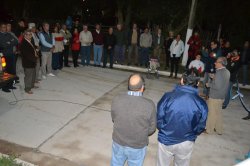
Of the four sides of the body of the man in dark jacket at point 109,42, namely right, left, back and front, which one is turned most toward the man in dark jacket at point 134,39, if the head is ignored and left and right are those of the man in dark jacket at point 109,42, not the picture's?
left

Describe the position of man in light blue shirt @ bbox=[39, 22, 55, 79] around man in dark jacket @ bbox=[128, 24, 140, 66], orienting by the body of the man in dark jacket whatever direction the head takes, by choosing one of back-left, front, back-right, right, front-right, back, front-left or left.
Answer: front-right

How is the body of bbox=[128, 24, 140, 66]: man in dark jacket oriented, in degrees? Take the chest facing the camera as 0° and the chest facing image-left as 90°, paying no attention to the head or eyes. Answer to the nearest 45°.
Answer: approximately 0°

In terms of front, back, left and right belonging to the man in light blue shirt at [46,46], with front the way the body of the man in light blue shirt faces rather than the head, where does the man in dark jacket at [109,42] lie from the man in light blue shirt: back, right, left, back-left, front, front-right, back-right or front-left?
left

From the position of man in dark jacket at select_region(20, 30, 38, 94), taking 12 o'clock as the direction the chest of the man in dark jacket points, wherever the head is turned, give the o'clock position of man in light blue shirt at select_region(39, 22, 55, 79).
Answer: The man in light blue shirt is roughly at 8 o'clock from the man in dark jacket.

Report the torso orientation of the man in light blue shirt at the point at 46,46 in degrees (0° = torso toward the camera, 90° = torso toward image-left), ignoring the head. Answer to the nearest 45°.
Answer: approximately 315°

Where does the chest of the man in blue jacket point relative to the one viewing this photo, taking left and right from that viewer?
facing away from the viewer

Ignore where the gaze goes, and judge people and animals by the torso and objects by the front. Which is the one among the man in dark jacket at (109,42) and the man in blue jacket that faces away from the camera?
the man in blue jacket

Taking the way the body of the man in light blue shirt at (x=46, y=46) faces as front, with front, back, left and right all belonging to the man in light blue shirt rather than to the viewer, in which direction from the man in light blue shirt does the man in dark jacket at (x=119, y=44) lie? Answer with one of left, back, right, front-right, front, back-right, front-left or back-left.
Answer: left

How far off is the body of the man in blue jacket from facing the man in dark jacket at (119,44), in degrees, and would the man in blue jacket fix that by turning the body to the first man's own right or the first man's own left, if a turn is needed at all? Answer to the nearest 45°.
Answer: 0° — they already face them

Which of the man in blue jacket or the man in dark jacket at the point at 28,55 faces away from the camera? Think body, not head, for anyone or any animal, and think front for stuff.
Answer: the man in blue jacket

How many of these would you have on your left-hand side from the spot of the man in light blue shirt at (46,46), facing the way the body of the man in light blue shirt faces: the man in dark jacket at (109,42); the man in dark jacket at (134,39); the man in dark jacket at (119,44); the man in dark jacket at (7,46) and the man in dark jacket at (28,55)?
3
